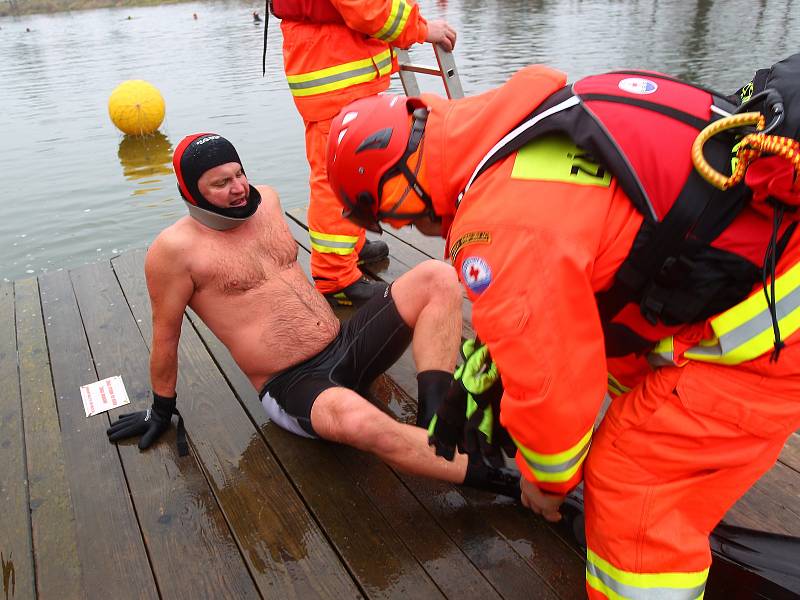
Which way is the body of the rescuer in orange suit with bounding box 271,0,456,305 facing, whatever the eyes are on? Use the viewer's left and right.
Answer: facing to the right of the viewer

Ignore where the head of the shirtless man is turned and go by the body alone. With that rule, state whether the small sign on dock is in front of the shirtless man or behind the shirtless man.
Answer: behind

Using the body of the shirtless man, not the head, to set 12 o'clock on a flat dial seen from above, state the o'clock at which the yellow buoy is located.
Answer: The yellow buoy is roughly at 7 o'clock from the shirtless man.

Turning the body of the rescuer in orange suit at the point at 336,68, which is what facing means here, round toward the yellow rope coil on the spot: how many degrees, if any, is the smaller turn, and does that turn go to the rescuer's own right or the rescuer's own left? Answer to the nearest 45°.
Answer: approximately 90° to the rescuer's own right

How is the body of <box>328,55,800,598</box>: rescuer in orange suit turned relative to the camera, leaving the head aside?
to the viewer's left

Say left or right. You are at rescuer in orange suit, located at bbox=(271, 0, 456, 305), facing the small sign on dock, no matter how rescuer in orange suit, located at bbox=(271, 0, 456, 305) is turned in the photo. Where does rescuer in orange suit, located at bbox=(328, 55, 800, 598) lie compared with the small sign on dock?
left

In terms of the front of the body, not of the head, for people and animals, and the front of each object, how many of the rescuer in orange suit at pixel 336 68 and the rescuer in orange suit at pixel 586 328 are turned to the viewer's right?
1

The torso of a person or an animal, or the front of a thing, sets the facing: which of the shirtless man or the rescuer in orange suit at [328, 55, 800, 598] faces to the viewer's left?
the rescuer in orange suit

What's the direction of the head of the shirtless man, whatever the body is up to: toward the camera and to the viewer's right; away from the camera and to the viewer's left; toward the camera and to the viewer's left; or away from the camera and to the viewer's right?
toward the camera and to the viewer's right
